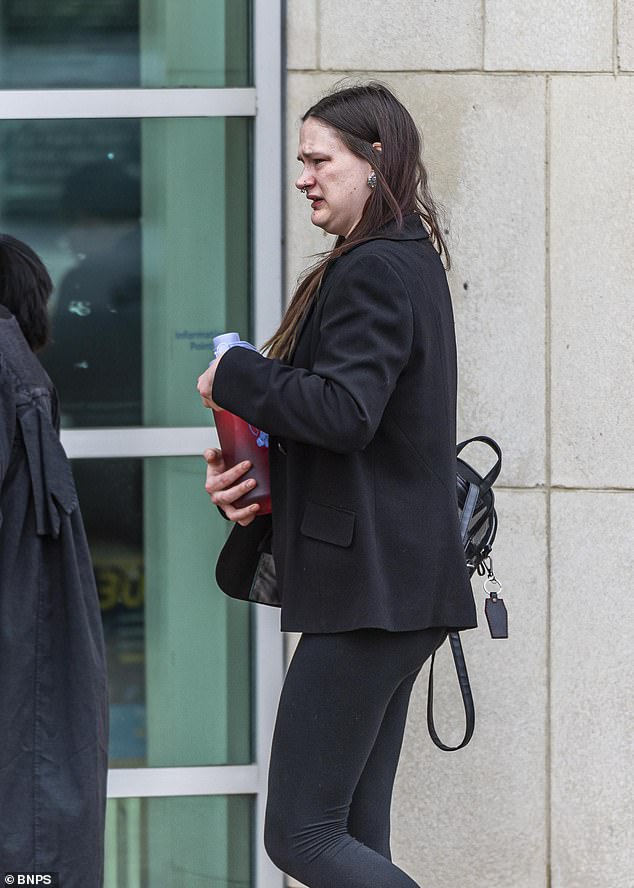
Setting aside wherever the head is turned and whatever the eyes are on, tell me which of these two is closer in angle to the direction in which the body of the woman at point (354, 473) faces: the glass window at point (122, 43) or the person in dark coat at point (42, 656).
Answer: the person in dark coat

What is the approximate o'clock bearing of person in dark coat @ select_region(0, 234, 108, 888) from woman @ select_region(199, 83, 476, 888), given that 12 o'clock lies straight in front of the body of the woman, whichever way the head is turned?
The person in dark coat is roughly at 1 o'clock from the woman.

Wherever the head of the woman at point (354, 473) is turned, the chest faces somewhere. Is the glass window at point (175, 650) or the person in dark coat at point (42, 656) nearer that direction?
the person in dark coat

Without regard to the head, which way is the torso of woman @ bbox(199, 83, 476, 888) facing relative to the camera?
to the viewer's left
